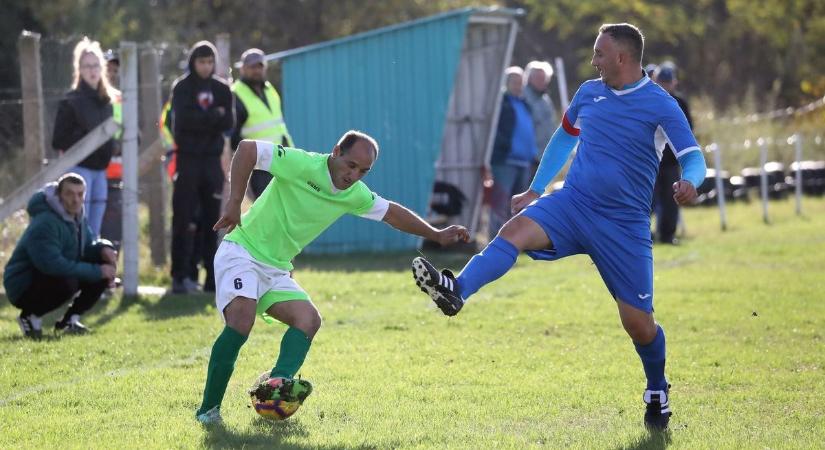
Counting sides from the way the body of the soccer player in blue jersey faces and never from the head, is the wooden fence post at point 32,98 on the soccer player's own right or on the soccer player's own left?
on the soccer player's own right

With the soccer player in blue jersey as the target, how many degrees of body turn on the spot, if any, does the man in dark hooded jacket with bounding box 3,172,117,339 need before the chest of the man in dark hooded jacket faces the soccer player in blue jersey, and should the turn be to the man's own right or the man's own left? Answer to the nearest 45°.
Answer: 0° — they already face them

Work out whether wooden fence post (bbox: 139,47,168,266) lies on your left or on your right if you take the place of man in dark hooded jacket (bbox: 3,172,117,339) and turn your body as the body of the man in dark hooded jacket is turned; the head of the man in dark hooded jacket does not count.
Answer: on your left

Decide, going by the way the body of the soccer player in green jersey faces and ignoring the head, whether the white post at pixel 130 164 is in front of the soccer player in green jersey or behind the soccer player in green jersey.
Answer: behind

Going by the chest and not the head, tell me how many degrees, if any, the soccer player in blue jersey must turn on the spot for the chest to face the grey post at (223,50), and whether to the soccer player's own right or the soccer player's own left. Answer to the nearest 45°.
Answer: approximately 90° to the soccer player's own right

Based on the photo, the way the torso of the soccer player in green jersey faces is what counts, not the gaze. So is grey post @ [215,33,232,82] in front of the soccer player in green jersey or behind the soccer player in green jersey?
behind

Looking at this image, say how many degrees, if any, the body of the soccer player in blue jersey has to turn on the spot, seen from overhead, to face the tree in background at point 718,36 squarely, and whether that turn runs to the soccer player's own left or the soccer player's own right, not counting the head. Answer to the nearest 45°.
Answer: approximately 135° to the soccer player's own right

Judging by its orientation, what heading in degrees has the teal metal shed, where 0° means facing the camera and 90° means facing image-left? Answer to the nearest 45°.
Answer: approximately 270°

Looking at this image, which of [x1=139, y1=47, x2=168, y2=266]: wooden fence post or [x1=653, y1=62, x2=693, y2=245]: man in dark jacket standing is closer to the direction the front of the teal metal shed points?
the man in dark jacket standing

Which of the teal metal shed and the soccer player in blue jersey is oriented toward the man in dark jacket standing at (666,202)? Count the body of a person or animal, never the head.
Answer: the teal metal shed
